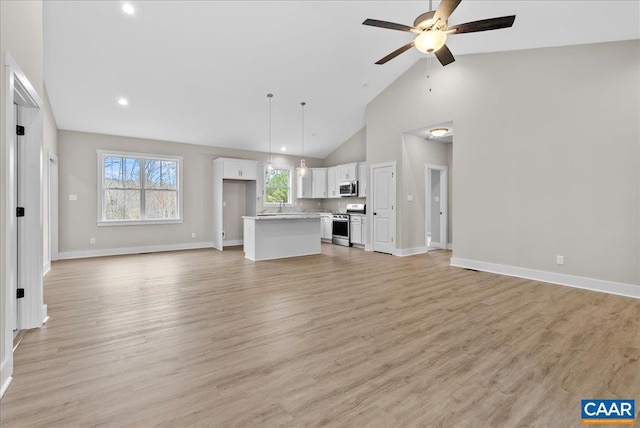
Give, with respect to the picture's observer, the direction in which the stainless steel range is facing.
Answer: facing the viewer and to the left of the viewer

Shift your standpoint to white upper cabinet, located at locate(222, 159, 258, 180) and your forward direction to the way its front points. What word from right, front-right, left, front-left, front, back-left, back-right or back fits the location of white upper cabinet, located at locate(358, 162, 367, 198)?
left

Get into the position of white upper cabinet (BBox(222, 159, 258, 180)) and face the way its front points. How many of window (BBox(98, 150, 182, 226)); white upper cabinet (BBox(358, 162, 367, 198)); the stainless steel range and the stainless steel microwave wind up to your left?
3

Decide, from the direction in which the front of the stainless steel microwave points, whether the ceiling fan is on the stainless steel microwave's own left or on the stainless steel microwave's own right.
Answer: on the stainless steel microwave's own left

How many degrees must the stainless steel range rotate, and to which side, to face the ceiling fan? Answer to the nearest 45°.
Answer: approximately 45° to its left

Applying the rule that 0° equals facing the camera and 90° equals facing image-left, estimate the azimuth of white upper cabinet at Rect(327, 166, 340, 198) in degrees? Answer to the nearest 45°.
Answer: approximately 45°

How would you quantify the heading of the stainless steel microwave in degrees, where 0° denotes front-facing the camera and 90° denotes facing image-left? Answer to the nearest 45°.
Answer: approximately 45°

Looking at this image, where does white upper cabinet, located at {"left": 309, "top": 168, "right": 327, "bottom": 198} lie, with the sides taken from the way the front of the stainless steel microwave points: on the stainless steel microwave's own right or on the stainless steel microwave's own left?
on the stainless steel microwave's own right

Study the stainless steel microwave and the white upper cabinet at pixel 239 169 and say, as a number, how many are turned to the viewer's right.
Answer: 0
